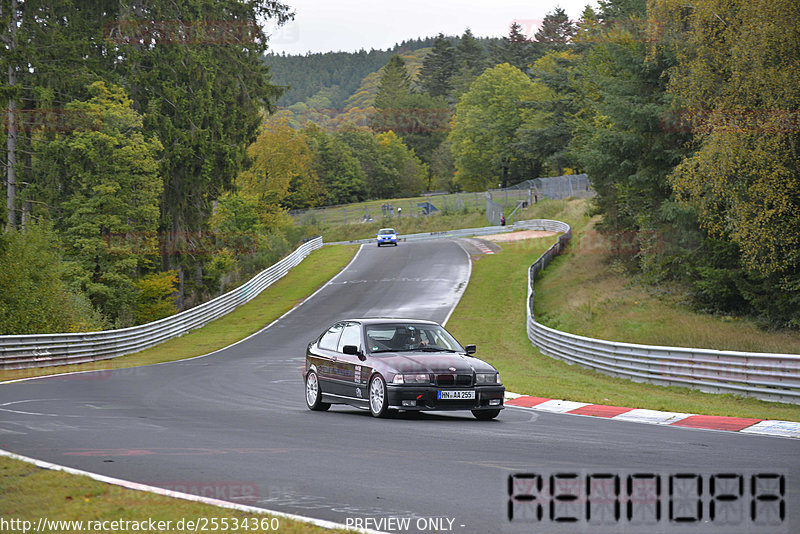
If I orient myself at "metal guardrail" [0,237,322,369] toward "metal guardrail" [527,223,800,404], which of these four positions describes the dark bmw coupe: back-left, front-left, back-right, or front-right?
front-right

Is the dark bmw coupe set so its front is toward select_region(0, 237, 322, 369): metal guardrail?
no

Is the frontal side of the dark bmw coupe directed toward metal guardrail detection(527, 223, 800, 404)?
no

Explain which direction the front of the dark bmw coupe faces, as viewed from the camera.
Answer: facing the viewer and to the right of the viewer
